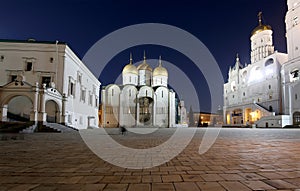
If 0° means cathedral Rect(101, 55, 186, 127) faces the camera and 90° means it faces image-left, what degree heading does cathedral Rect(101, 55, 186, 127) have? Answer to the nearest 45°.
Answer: approximately 0°

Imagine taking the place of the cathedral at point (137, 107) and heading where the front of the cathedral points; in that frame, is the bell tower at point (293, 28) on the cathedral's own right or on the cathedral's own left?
on the cathedral's own left

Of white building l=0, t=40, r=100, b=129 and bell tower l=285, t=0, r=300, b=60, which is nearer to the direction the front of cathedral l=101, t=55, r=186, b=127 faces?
the white building

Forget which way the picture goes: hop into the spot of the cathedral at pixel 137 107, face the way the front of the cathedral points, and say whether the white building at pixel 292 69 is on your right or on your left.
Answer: on your left
